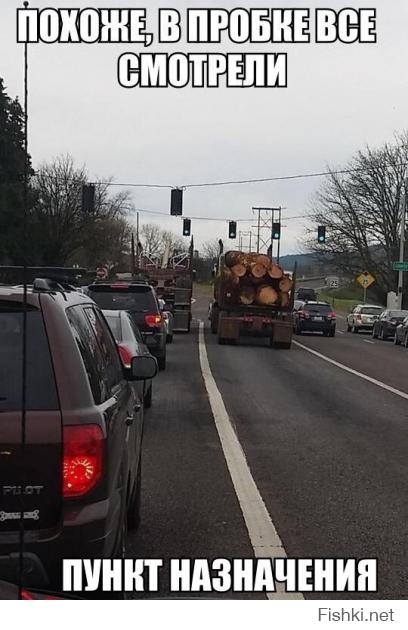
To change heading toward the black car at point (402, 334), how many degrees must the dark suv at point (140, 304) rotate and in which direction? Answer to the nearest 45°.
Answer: approximately 45° to its right

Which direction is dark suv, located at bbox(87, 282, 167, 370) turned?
away from the camera

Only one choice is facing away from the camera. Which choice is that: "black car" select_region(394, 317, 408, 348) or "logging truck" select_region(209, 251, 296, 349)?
the logging truck

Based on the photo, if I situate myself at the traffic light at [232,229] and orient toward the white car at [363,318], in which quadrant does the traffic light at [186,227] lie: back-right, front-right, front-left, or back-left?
back-right

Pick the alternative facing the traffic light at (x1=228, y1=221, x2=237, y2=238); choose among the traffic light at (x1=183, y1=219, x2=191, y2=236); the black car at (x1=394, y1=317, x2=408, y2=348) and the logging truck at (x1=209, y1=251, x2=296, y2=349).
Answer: the logging truck

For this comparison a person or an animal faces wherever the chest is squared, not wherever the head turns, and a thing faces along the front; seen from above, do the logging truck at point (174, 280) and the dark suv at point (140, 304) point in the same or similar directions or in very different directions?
same or similar directions

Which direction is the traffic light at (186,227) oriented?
toward the camera

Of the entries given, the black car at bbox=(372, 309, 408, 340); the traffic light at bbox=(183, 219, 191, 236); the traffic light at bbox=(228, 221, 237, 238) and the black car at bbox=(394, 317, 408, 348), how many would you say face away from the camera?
0

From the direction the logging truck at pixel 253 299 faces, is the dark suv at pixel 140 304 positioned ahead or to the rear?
to the rear

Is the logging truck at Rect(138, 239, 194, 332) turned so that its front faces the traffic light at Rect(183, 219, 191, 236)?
yes

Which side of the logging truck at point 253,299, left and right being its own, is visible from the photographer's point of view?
back
